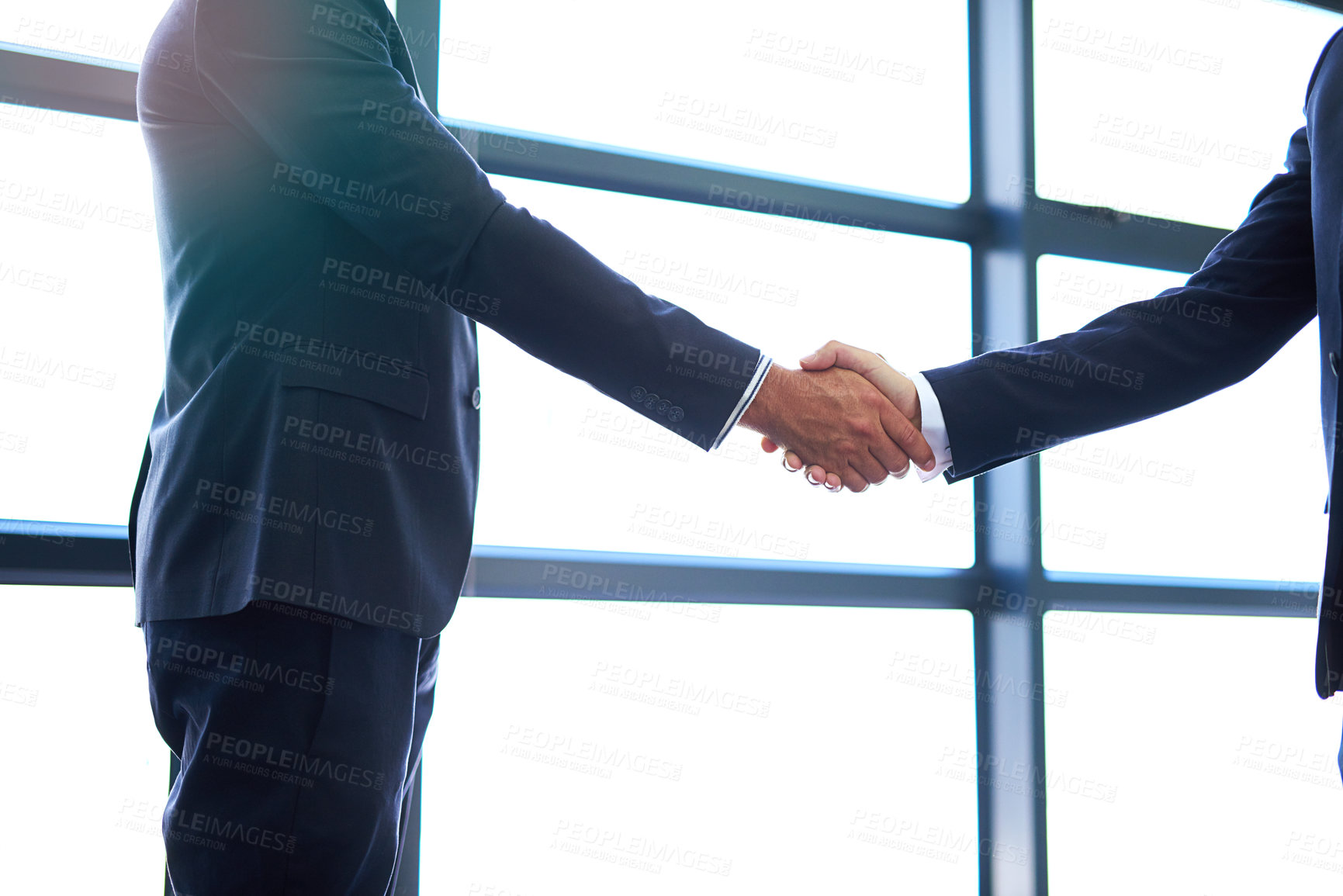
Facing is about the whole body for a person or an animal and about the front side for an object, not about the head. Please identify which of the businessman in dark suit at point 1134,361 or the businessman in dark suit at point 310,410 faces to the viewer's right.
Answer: the businessman in dark suit at point 310,410

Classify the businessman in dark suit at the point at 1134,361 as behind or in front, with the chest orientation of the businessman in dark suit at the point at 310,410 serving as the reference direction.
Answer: in front

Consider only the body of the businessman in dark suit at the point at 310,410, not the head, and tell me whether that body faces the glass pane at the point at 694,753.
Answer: no

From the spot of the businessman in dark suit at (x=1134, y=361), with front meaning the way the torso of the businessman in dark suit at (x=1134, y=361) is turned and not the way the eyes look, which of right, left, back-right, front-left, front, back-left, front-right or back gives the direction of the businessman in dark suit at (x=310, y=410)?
front-left

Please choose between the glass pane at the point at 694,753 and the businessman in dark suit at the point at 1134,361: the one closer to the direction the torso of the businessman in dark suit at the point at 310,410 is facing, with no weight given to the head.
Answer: the businessman in dark suit

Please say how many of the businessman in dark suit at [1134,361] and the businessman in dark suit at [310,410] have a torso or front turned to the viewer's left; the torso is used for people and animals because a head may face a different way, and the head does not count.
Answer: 1

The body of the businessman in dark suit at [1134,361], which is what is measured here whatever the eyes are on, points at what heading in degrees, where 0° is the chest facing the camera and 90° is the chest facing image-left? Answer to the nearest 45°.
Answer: approximately 90°

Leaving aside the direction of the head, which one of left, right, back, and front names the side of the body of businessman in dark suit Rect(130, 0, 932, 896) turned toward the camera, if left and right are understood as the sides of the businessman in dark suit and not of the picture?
right
